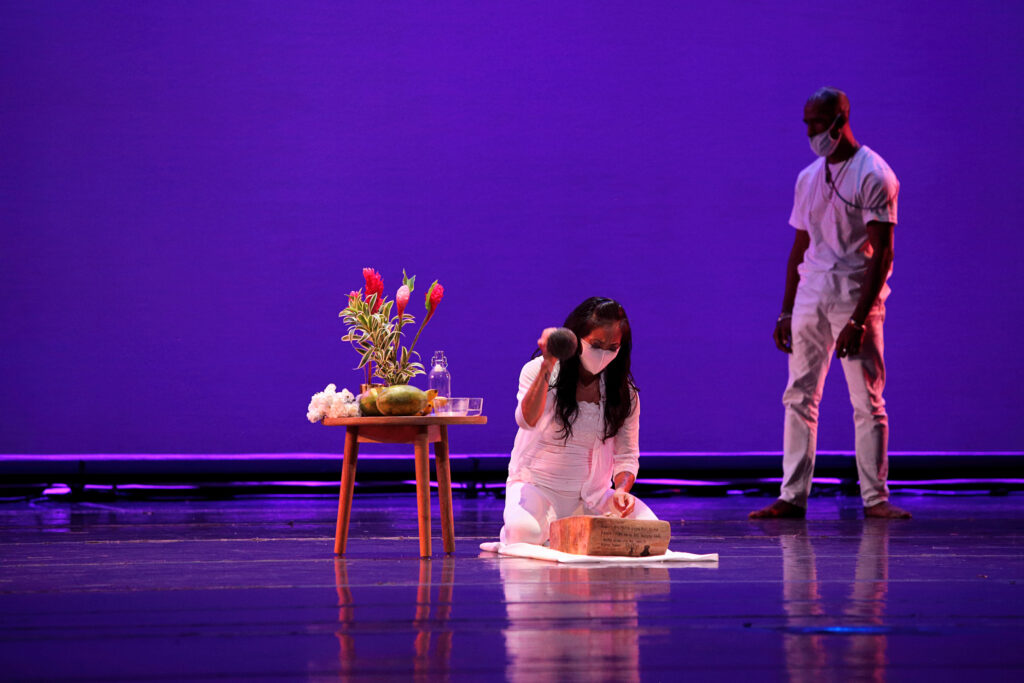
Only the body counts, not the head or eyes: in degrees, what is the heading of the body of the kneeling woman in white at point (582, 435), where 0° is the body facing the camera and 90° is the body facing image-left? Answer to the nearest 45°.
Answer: approximately 0°

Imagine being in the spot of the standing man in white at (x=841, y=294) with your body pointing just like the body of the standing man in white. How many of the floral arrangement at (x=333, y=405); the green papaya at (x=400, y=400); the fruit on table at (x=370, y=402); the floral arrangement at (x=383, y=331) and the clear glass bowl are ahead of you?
5

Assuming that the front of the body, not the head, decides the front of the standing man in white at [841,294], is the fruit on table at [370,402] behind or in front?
in front

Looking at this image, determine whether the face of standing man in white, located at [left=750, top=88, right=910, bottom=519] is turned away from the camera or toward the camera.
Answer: toward the camera

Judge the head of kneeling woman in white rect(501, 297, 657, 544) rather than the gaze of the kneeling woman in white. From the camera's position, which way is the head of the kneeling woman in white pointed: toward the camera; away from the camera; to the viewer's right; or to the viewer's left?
toward the camera

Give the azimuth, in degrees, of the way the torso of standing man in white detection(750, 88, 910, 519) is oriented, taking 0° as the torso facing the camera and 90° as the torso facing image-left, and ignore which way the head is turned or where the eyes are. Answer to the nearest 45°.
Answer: approximately 45°

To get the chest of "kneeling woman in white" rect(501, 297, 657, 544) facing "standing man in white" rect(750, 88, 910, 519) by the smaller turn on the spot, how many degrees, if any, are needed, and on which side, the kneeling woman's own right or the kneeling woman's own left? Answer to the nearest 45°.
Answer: approximately 135° to the kneeling woman's own left

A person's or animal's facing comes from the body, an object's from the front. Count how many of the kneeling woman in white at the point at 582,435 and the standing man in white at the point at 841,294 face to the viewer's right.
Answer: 0

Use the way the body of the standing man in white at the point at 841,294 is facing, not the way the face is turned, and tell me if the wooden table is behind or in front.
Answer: in front

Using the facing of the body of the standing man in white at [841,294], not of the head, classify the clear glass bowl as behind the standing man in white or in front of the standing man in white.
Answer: in front
